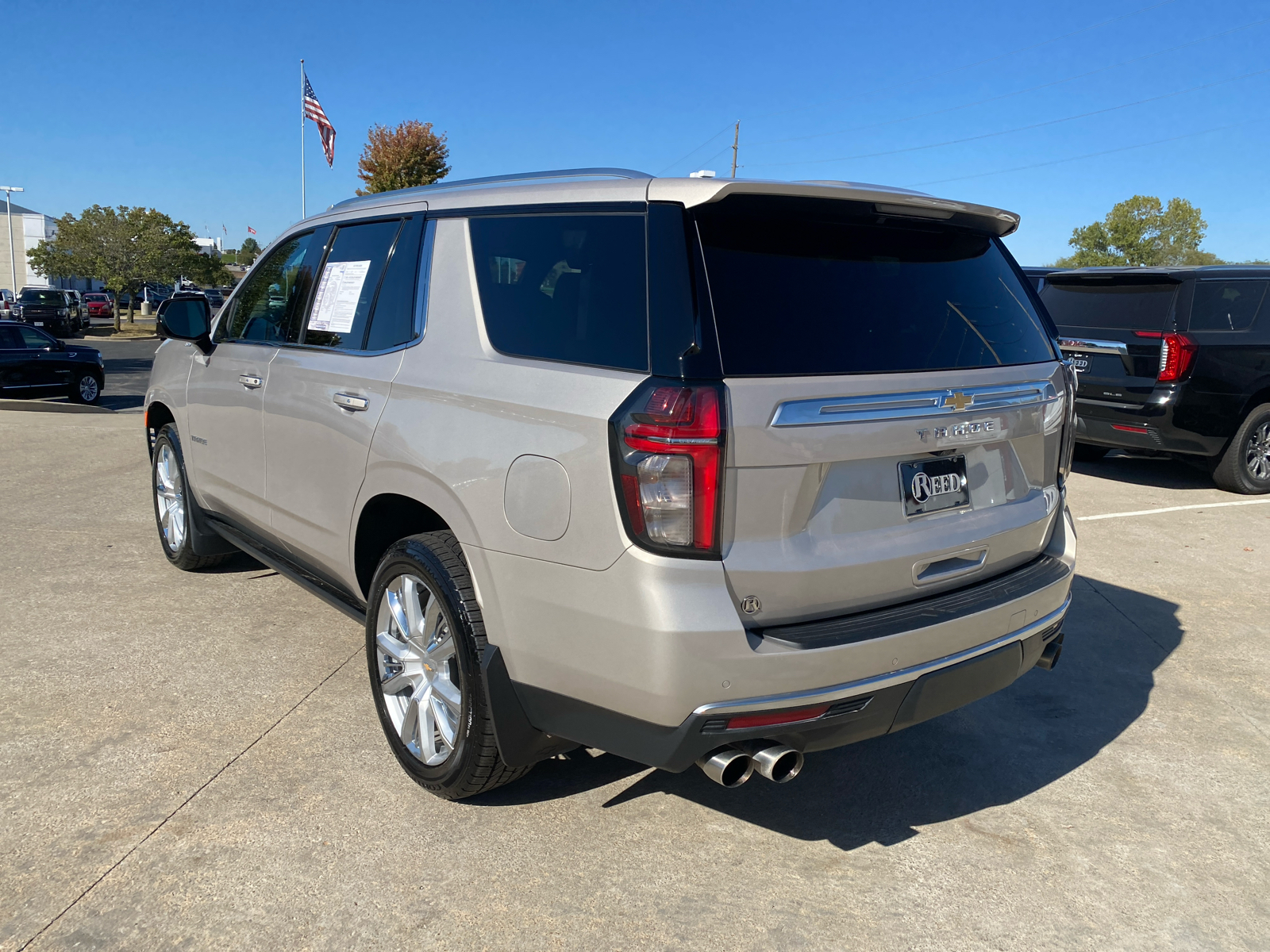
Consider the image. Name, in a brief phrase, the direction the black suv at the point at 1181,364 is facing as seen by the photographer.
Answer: facing away from the viewer and to the right of the viewer

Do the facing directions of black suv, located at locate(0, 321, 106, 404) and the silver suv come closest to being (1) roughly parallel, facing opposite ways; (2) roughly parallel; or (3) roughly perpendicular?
roughly perpendicular

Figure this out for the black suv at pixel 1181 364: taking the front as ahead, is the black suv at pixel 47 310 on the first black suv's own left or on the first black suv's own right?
on the first black suv's own left

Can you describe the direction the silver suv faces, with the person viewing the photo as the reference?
facing away from the viewer and to the left of the viewer

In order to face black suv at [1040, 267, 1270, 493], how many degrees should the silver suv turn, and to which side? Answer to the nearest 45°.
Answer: approximately 90° to its right

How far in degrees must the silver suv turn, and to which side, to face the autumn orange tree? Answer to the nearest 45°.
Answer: approximately 45° to its right
